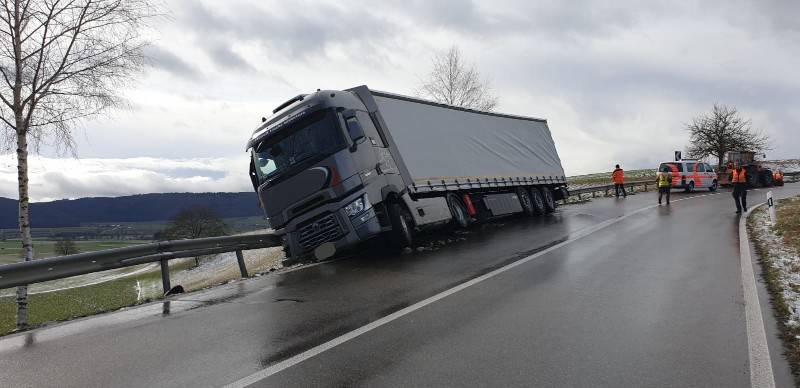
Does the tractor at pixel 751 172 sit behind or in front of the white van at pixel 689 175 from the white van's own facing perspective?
in front
